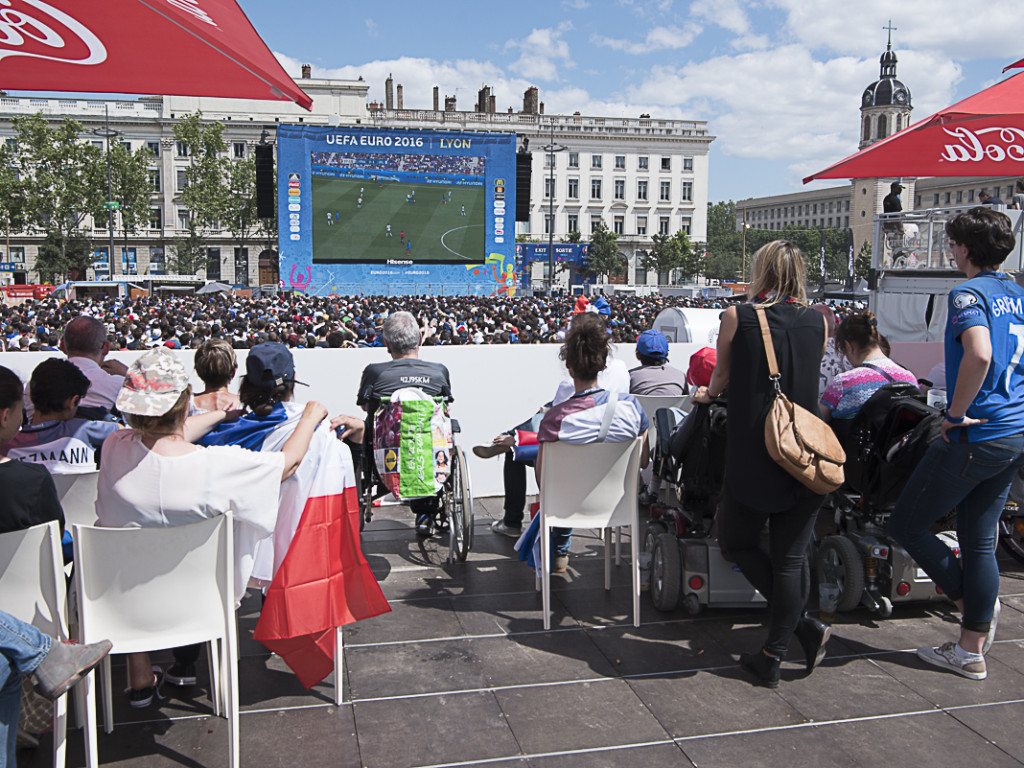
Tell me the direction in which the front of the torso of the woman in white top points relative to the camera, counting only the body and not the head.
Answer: away from the camera

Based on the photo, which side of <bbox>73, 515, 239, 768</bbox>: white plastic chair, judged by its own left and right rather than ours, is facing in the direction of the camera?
back

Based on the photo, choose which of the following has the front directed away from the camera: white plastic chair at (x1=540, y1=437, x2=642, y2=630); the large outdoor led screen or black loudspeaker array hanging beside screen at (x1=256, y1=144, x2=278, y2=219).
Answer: the white plastic chair

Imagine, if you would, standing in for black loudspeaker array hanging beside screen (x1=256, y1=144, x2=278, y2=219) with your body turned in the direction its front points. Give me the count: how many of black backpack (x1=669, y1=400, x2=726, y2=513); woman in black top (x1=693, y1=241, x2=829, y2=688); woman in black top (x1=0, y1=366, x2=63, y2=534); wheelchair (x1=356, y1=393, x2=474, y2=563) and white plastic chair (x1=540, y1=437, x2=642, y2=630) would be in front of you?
5

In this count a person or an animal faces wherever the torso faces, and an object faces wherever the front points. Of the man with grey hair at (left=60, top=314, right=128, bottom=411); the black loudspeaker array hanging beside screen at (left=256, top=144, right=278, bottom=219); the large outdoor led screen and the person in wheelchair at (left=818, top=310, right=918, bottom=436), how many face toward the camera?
2

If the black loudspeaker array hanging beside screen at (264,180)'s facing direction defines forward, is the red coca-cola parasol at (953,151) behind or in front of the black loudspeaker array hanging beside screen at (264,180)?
in front

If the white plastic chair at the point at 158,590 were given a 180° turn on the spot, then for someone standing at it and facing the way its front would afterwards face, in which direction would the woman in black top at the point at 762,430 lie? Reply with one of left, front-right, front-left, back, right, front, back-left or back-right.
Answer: left

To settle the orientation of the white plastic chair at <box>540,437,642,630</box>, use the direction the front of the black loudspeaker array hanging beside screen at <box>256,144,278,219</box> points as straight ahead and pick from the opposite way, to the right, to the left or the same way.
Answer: the opposite way

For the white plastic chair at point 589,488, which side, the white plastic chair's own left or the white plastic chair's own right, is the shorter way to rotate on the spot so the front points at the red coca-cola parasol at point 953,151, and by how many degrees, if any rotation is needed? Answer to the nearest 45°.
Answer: approximately 45° to the white plastic chair's own right

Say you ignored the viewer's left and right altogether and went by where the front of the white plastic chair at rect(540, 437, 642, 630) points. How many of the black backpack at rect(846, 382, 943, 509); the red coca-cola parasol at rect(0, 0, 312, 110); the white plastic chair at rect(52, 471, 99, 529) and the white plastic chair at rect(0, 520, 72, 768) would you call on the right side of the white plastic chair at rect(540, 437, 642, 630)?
1

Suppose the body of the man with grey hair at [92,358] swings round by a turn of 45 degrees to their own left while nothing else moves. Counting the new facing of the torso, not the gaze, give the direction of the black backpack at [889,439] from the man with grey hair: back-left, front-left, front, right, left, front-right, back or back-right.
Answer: back

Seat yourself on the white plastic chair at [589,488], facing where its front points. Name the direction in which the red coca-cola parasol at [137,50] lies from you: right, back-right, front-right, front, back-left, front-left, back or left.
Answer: left

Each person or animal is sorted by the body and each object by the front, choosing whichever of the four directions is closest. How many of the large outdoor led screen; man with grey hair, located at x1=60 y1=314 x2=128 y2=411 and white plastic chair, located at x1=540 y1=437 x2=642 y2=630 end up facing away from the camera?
2

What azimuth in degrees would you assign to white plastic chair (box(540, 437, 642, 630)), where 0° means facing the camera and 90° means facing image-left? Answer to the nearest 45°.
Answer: approximately 180°

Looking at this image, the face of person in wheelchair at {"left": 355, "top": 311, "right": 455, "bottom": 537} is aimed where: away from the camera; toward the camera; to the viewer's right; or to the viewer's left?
away from the camera

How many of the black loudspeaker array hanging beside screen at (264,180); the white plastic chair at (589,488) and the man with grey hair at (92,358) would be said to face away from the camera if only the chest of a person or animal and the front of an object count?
2

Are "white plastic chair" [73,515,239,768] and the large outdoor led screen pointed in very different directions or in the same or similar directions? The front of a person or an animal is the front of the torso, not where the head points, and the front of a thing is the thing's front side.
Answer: very different directions

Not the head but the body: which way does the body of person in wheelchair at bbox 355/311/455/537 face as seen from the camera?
away from the camera

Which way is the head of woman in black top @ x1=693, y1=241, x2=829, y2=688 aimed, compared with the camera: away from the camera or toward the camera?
away from the camera

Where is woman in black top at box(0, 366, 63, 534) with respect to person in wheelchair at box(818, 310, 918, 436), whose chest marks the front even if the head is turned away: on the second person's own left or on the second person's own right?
on the second person's own left
